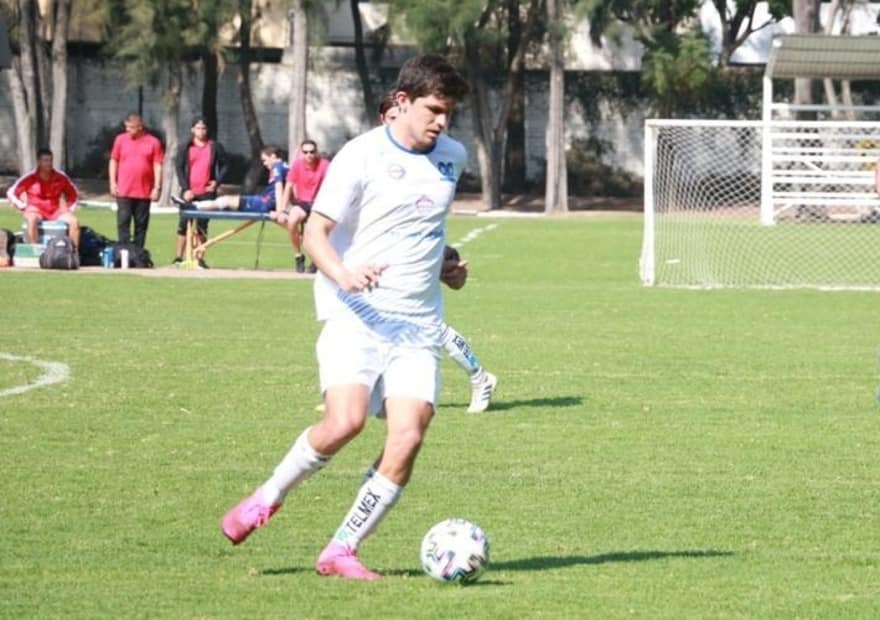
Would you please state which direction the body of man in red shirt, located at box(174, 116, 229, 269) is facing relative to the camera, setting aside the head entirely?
toward the camera

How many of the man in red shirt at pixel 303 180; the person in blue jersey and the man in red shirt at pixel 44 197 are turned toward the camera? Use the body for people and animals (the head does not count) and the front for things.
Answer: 2

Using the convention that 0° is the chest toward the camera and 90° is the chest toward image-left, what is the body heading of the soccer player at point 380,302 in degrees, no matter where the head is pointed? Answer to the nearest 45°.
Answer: approximately 315°

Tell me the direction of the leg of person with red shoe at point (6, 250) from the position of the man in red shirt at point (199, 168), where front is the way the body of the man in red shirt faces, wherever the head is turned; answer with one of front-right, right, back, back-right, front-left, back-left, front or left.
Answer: right

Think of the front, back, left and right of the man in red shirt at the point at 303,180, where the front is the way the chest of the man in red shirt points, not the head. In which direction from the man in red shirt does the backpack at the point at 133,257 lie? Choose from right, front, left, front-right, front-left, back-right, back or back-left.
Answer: right

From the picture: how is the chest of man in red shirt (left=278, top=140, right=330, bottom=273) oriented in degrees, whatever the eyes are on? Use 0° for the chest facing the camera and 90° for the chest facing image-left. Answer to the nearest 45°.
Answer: approximately 0°

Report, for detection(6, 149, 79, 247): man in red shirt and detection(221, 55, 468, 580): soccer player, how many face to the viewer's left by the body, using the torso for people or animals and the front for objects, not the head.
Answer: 0

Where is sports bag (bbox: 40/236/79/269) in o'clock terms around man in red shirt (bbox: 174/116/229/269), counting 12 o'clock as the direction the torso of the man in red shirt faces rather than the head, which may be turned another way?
The sports bag is roughly at 2 o'clock from the man in red shirt.

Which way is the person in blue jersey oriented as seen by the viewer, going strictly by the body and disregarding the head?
to the viewer's left

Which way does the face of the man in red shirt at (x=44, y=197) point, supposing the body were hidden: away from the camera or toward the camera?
toward the camera

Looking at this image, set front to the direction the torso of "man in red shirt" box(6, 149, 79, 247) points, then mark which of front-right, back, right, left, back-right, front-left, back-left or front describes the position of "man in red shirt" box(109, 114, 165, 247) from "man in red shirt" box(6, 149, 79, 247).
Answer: left

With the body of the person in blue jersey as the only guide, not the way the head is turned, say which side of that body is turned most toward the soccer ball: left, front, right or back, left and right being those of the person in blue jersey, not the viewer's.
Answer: left

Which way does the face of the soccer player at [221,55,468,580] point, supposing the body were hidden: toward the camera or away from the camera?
toward the camera

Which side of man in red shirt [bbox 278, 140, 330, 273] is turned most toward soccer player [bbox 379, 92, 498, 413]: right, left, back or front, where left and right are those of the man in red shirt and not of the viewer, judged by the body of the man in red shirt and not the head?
front

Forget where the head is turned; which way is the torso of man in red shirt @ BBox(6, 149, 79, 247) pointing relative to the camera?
toward the camera

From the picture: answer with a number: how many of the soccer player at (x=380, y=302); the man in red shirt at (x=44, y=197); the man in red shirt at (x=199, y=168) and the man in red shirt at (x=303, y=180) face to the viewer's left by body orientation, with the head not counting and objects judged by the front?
0

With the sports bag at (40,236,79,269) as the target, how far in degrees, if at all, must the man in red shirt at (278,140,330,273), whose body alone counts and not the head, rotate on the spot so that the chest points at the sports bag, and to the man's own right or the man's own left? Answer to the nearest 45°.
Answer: approximately 90° to the man's own right

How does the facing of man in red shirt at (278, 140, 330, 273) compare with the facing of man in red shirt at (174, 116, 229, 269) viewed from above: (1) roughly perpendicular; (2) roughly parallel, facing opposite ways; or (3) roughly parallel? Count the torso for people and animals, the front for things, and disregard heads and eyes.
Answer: roughly parallel
